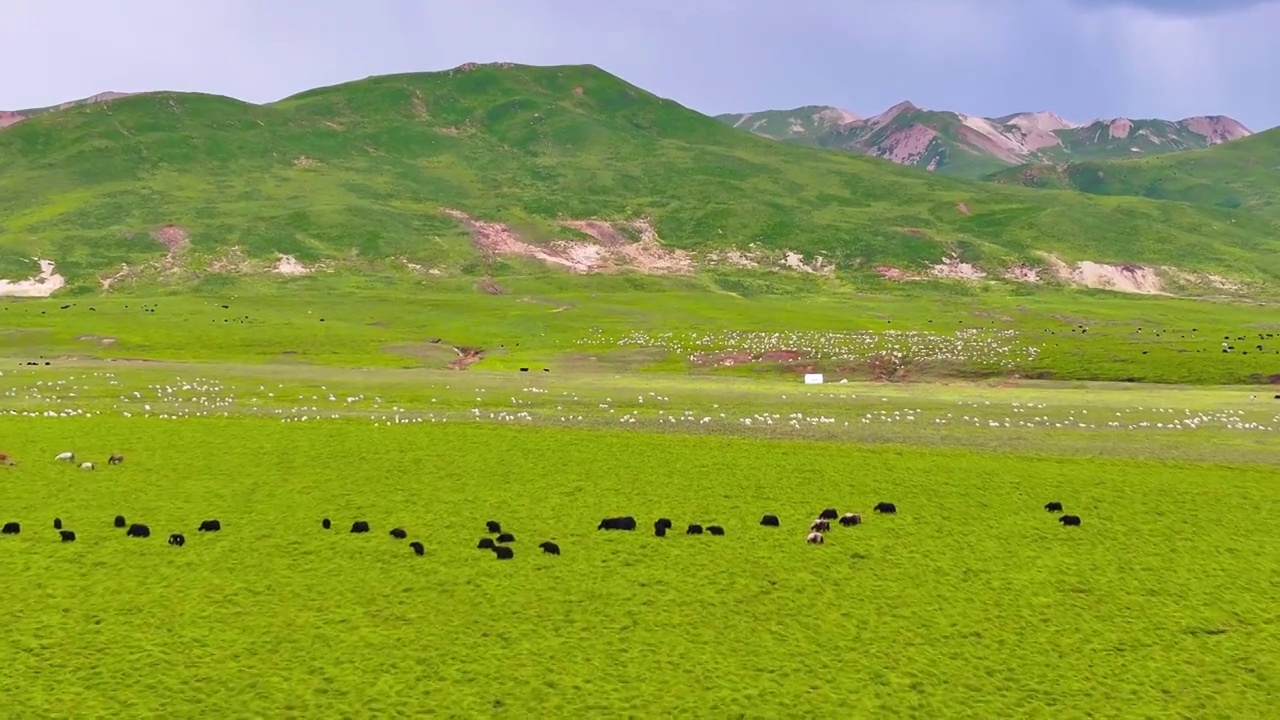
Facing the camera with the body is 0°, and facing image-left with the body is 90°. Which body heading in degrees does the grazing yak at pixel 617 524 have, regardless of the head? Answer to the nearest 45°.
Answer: approximately 90°
